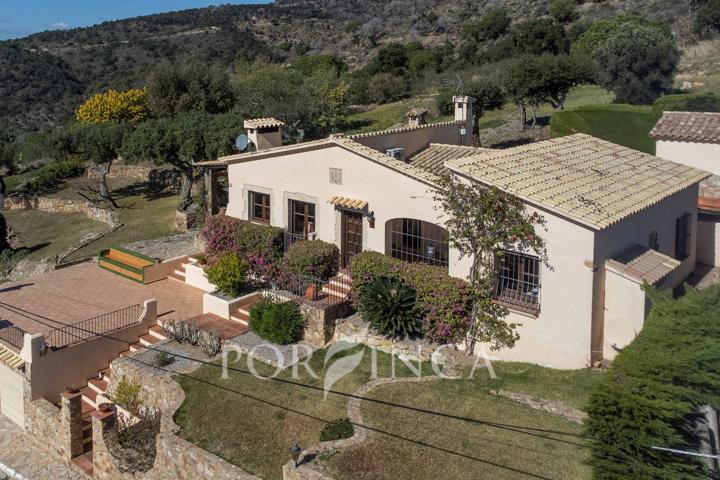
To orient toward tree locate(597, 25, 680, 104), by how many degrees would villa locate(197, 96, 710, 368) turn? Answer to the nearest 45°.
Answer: approximately 135° to its right

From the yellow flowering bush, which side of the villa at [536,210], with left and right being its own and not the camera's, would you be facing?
right

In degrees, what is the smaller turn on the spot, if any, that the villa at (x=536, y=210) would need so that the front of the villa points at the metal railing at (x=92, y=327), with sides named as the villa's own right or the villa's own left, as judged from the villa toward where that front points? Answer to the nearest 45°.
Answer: approximately 45° to the villa's own right

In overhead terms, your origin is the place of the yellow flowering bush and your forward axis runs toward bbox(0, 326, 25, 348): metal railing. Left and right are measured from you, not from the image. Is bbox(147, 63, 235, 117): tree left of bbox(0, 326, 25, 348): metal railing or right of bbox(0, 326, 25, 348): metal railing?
left

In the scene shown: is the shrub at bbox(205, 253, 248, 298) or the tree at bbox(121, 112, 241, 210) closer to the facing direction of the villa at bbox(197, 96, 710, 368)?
the shrub

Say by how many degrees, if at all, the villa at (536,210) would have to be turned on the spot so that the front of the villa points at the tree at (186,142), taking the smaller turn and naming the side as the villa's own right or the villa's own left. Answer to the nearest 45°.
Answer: approximately 90° to the villa's own right

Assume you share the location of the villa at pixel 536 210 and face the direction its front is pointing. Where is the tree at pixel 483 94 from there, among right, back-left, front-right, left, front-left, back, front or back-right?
back-right

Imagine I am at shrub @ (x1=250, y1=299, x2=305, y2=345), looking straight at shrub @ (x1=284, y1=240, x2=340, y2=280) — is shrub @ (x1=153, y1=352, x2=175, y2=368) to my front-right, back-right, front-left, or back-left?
back-left

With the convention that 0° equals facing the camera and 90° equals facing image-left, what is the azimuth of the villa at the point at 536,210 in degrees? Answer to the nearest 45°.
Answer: approximately 45°

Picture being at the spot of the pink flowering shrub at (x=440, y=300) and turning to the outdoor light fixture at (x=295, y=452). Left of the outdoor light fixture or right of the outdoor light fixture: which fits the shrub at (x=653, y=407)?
left
